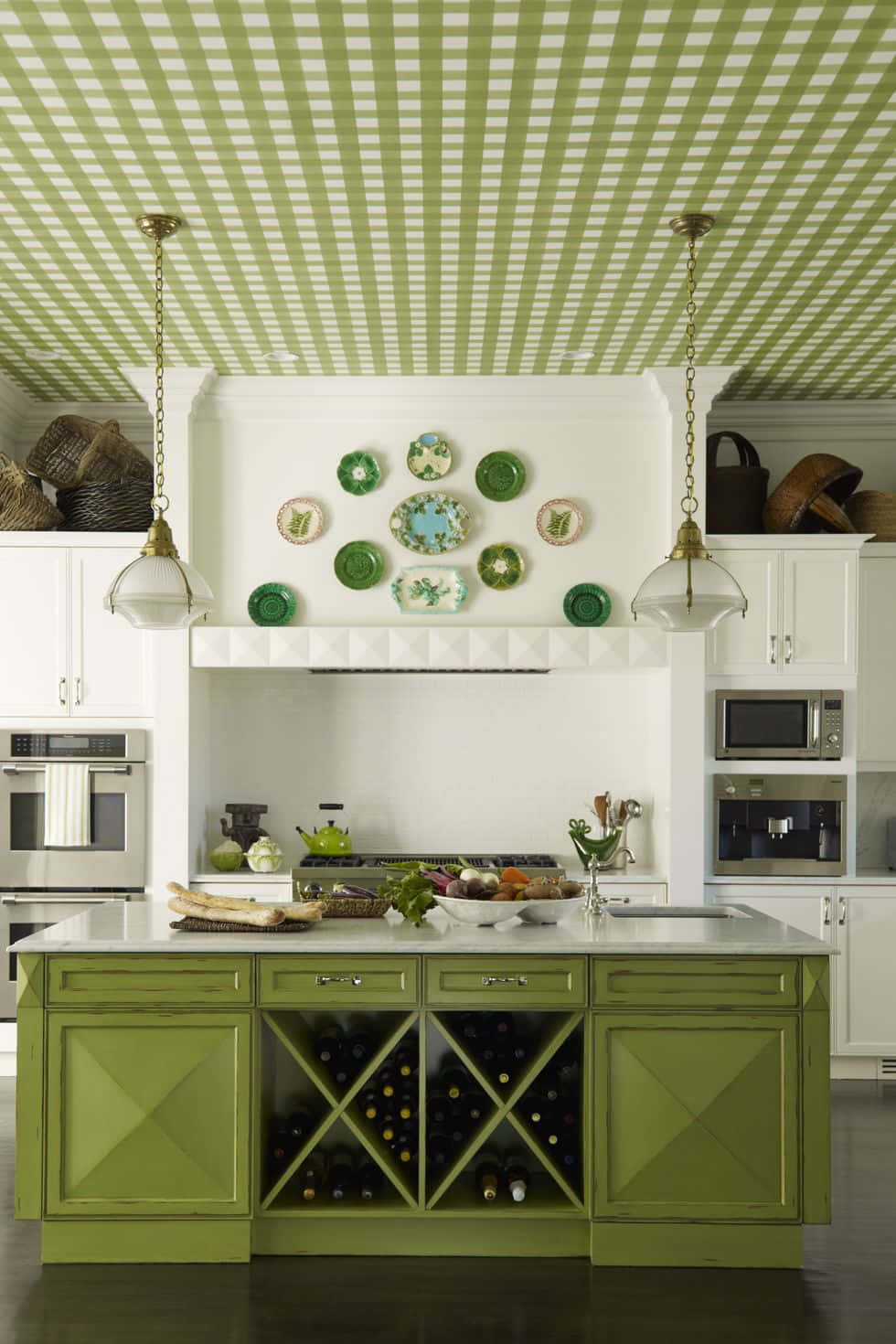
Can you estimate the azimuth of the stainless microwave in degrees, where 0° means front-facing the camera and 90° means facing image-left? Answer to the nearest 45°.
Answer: approximately 0°

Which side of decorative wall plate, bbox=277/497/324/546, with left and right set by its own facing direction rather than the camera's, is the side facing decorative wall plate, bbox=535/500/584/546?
left

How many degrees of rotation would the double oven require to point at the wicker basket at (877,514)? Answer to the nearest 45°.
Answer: approximately 90° to its left

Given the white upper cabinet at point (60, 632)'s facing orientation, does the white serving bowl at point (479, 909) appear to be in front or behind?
in front

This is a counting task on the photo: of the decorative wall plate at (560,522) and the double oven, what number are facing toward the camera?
2

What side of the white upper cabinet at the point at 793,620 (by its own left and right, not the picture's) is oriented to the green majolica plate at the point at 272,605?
right

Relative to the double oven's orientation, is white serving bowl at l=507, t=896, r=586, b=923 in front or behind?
in front

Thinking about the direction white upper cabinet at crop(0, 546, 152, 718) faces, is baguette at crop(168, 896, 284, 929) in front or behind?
in front

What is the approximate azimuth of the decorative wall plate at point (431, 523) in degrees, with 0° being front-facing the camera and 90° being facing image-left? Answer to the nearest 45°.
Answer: approximately 0°
